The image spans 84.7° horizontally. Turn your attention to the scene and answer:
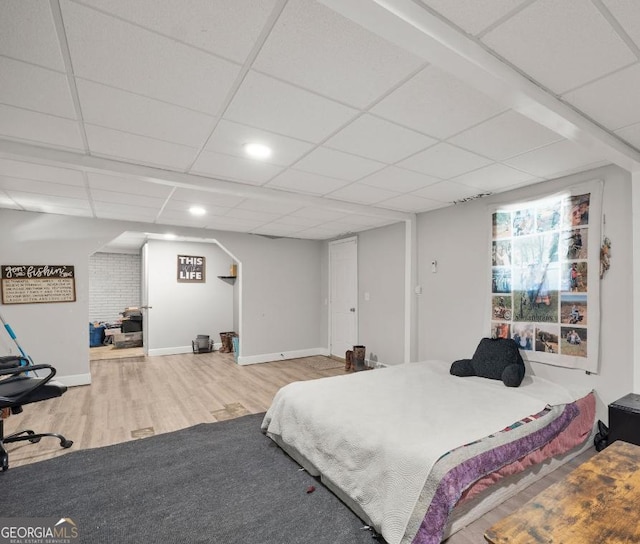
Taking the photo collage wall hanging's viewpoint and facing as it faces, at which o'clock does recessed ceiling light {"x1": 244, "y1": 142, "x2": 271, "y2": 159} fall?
The recessed ceiling light is roughly at 12 o'clock from the photo collage wall hanging.

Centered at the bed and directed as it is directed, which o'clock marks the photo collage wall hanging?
The photo collage wall hanging is roughly at 6 o'clock from the bed.

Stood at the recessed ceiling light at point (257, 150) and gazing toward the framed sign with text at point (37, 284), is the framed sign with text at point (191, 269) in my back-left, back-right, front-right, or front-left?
front-right

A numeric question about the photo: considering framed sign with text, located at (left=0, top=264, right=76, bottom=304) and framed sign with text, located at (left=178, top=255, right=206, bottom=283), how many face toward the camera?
2

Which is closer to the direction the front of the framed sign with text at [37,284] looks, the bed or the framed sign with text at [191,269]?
the bed

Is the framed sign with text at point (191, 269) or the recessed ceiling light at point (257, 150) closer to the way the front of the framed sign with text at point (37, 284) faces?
the recessed ceiling light

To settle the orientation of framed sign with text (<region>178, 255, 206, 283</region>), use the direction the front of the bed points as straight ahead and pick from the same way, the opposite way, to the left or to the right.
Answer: to the left

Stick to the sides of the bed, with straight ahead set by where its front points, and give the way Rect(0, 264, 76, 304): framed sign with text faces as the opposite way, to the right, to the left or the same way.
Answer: to the left

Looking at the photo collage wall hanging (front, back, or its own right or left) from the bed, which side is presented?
front

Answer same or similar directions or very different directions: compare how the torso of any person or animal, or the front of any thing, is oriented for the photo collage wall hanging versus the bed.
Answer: same or similar directions

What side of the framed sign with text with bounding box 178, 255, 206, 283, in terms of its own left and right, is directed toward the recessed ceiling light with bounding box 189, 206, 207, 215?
front

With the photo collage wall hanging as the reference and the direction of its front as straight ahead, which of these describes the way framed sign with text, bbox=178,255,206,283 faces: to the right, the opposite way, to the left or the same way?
to the left

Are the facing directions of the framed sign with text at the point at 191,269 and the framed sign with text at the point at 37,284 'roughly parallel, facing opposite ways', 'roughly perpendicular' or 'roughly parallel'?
roughly parallel

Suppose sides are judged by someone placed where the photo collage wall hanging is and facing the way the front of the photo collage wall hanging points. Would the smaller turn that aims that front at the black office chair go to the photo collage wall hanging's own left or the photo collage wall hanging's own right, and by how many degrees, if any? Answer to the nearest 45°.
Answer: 0° — it already faces it

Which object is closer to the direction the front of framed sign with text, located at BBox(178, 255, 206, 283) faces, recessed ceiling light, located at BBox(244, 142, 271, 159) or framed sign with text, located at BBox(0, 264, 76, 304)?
the recessed ceiling light

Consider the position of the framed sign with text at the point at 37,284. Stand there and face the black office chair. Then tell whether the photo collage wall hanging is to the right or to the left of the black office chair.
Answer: left

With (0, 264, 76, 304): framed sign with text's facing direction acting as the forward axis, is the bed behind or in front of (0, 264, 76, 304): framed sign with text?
in front

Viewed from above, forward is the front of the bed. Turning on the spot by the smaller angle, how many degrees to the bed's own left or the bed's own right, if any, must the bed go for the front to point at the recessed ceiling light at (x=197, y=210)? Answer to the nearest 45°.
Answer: approximately 90° to the bed's own right

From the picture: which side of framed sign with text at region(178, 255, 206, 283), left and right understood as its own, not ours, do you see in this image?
front
